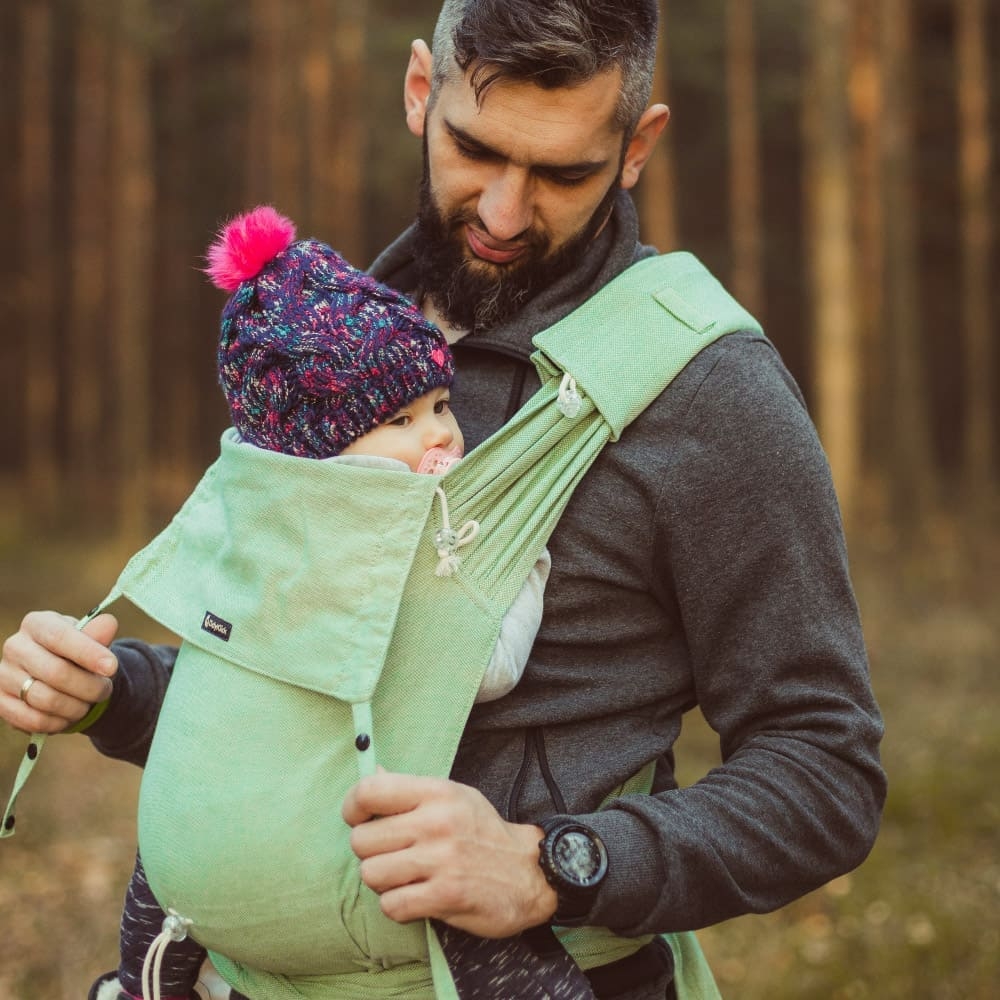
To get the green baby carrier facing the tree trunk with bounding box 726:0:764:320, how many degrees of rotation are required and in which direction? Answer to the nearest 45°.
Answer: approximately 135° to its right

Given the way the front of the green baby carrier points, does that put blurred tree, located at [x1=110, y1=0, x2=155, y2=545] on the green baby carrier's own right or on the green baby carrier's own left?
on the green baby carrier's own right

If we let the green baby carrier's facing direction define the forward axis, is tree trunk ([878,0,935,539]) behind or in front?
behind

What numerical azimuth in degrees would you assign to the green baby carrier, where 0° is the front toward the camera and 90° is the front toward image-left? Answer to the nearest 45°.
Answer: approximately 45°

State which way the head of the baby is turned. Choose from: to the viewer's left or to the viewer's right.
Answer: to the viewer's right

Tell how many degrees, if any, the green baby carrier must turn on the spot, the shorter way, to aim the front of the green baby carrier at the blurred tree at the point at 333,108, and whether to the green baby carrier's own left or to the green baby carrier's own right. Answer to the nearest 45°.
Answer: approximately 135° to the green baby carrier's own right

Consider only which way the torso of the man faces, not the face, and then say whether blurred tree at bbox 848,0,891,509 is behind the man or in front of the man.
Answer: behind

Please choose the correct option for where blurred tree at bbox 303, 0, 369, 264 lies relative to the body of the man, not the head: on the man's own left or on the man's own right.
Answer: on the man's own right
